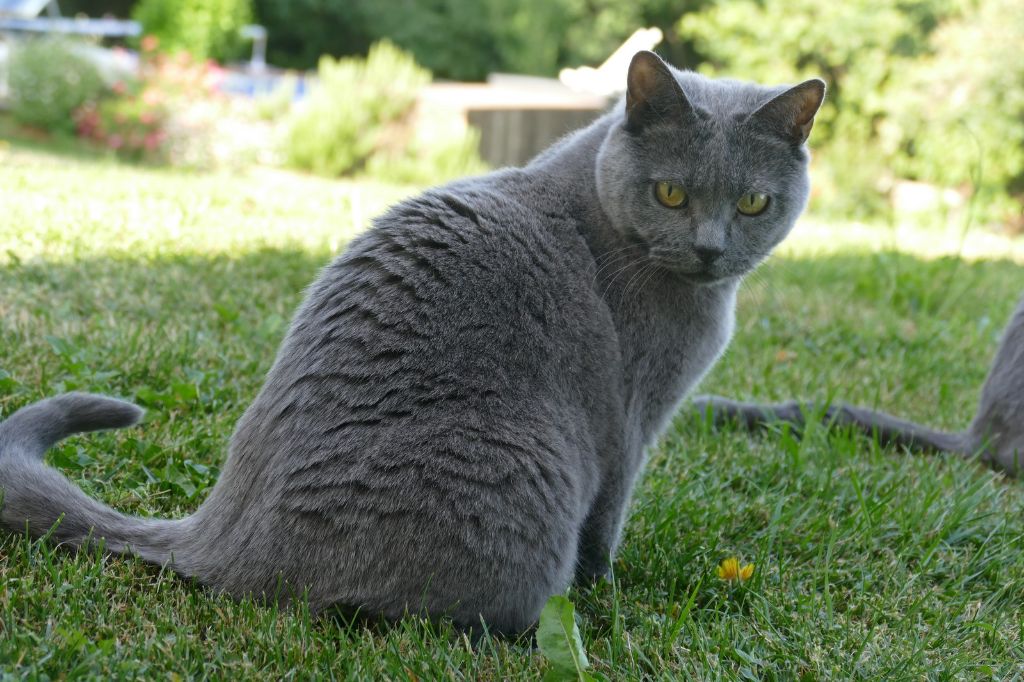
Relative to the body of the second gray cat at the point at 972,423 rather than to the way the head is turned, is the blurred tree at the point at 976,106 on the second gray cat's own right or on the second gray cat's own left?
on the second gray cat's own left

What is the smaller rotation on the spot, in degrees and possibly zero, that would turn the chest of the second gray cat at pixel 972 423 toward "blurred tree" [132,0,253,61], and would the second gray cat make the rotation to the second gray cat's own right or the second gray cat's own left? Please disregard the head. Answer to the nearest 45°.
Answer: approximately 135° to the second gray cat's own left

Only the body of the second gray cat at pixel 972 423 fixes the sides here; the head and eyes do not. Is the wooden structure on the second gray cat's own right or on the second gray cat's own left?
on the second gray cat's own left

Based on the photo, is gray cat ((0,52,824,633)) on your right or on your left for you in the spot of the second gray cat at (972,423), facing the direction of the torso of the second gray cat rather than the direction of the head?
on your right

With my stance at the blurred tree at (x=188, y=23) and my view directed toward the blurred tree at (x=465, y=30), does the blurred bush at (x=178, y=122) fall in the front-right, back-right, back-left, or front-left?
back-right

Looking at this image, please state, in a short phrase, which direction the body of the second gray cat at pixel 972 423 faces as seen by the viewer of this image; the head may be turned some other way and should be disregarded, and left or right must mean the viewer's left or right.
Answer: facing to the right of the viewer

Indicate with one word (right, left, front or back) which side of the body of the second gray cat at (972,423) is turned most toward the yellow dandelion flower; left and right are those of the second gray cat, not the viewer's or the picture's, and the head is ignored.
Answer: right

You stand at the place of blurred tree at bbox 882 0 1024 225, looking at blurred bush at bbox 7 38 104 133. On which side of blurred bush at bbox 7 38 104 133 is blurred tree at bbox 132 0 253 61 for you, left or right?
right
